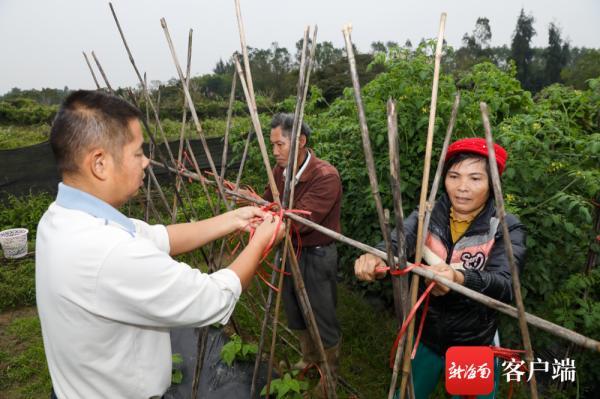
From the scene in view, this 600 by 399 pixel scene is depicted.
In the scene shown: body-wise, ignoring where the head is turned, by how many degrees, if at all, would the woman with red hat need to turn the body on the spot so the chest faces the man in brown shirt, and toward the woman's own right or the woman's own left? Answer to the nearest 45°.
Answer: approximately 90° to the woman's own right

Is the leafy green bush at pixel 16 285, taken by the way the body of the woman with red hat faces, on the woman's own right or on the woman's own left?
on the woman's own right

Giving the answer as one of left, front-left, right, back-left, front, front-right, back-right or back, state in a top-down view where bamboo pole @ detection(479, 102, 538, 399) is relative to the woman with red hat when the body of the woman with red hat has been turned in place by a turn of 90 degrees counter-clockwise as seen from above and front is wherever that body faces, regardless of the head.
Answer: front-right

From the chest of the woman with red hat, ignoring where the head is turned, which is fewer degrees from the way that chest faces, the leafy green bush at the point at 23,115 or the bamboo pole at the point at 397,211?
the bamboo pole

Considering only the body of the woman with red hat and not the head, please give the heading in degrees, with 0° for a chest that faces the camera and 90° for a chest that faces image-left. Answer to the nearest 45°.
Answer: approximately 45°

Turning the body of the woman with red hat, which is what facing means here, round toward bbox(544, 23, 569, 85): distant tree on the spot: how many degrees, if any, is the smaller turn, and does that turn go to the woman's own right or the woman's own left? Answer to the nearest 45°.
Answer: approximately 135° to the woman's own right

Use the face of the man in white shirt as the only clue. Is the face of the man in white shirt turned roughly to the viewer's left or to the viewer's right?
to the viewer's right

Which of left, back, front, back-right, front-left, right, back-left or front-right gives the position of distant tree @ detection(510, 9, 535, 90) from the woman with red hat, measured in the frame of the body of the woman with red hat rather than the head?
back-right
